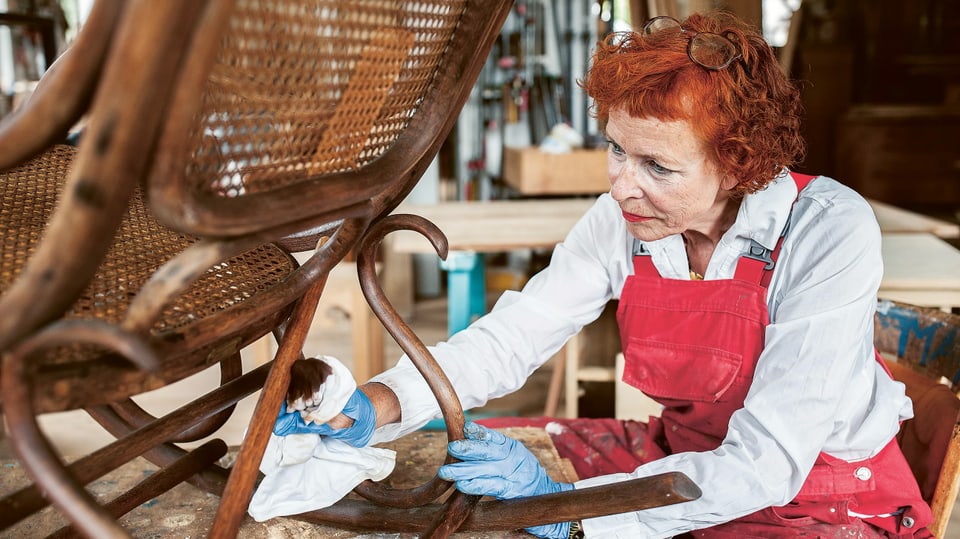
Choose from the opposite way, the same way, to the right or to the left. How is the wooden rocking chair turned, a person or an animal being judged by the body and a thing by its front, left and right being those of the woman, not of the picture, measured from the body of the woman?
to the right

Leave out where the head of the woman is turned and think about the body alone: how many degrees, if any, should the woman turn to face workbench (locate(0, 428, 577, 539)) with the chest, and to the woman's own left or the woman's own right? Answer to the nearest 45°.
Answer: approximately 45° to the woman's own right

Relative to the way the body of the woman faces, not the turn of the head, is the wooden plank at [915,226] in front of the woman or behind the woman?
behind

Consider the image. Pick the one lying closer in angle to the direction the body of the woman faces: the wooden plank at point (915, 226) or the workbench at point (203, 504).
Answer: the workbench

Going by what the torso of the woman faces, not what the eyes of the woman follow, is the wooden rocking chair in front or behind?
in front

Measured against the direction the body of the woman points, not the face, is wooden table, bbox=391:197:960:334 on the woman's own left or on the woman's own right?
on the woman's own right

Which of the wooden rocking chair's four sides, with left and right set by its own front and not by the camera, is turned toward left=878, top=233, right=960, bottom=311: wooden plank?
right

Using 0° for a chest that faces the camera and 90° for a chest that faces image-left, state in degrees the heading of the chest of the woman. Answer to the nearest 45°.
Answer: approximately 45°

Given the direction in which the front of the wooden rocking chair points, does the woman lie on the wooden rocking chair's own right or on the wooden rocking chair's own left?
on the wooden rocking chair's own right

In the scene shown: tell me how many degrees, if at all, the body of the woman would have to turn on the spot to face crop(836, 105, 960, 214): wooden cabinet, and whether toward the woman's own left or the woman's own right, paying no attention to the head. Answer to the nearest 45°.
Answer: approximately 135° to the woman's own right

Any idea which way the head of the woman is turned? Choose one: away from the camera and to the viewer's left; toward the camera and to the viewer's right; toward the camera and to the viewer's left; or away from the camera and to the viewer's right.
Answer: toward the camera and to the viewer's left

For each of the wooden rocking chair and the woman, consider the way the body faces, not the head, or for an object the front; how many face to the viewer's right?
0

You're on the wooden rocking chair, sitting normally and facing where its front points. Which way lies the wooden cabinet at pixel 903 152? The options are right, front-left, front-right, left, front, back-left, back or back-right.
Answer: right
